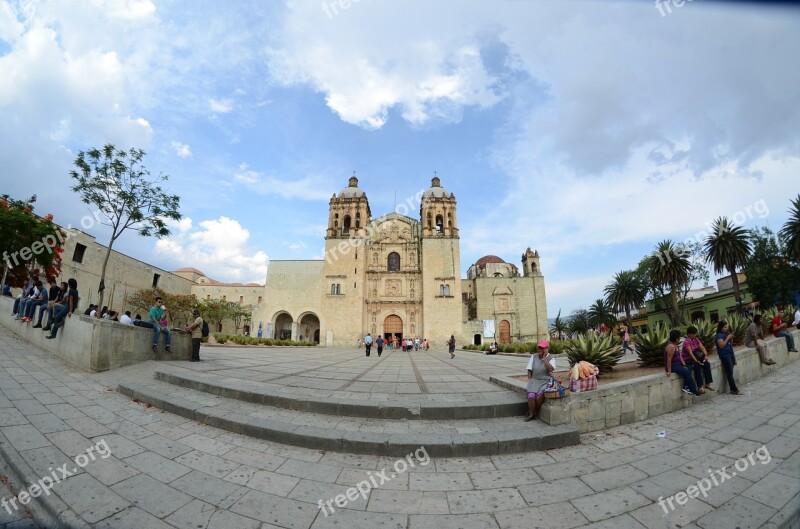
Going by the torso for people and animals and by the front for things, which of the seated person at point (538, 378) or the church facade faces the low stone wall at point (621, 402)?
the church facade

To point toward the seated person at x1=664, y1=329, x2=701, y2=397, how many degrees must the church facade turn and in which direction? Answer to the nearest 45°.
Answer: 0° — it already faces them

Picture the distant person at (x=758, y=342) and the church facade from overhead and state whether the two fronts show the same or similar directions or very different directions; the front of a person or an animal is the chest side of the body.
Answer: same or similar directions

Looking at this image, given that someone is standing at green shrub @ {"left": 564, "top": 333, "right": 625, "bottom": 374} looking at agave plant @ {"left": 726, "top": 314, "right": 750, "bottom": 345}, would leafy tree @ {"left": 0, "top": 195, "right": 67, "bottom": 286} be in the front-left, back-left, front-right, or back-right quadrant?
back-left

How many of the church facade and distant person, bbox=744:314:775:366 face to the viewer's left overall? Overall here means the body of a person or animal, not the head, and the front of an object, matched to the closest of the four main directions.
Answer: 0

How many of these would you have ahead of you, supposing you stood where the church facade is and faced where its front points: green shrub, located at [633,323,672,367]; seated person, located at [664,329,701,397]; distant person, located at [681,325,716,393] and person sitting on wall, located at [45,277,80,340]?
4

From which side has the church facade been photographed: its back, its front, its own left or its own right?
front

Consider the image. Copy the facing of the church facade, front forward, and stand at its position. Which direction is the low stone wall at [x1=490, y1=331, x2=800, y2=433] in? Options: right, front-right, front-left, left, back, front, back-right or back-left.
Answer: front

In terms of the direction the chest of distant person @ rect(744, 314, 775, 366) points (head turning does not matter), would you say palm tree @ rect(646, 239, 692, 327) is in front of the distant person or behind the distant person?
behind

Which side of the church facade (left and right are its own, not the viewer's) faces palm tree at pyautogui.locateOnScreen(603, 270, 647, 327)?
left

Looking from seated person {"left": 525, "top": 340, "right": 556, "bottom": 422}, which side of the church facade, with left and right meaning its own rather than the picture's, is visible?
front

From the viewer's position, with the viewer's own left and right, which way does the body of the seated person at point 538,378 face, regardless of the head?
facing the viewer and to the left of the viewer

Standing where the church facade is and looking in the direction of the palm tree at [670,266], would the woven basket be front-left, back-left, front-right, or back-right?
front-right

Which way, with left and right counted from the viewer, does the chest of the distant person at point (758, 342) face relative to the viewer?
facing the viewer and to the right of the viewer

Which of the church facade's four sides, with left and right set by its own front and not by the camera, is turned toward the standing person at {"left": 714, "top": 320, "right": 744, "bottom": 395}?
front
